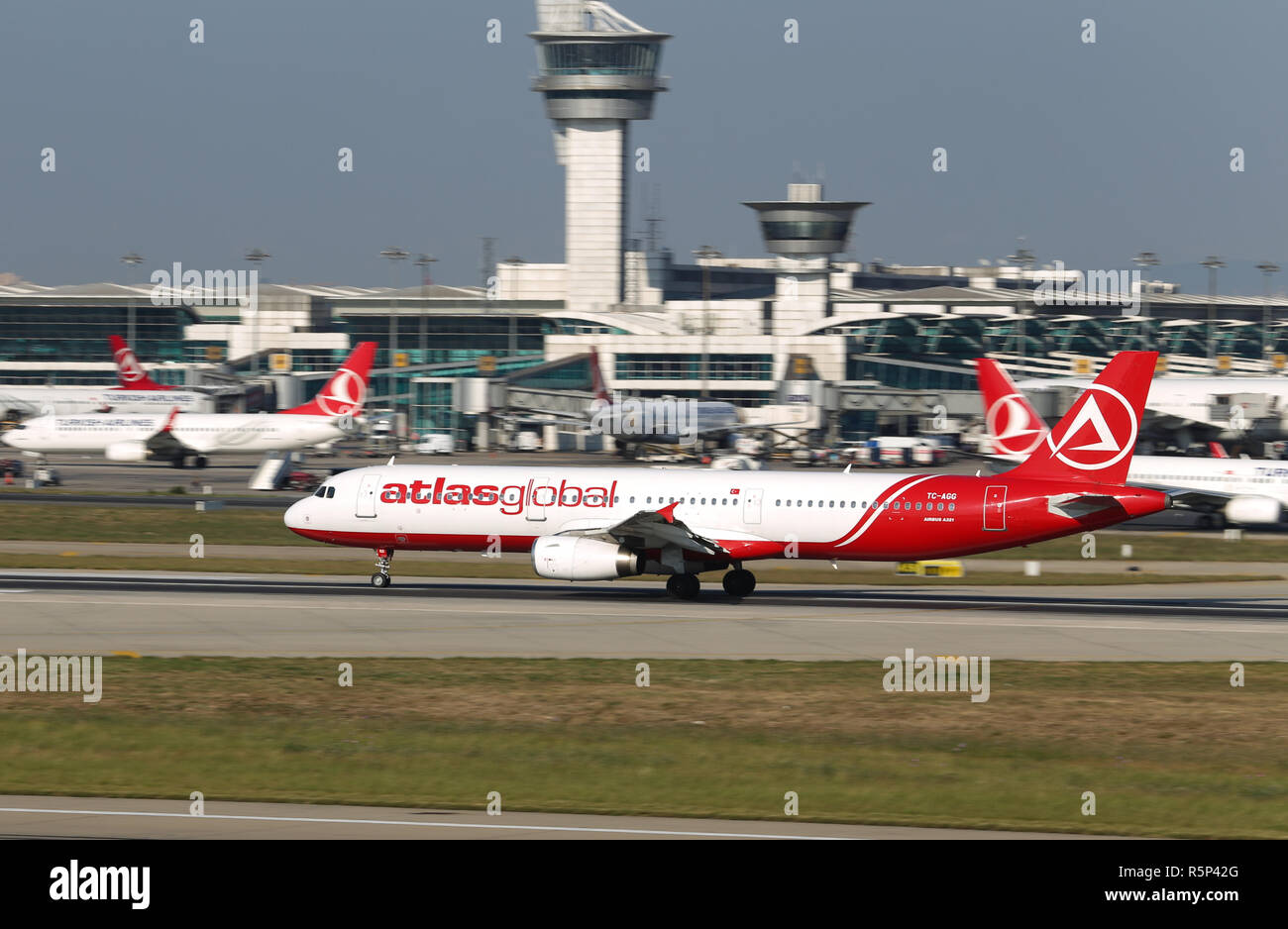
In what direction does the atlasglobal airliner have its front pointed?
to the viewer's left
